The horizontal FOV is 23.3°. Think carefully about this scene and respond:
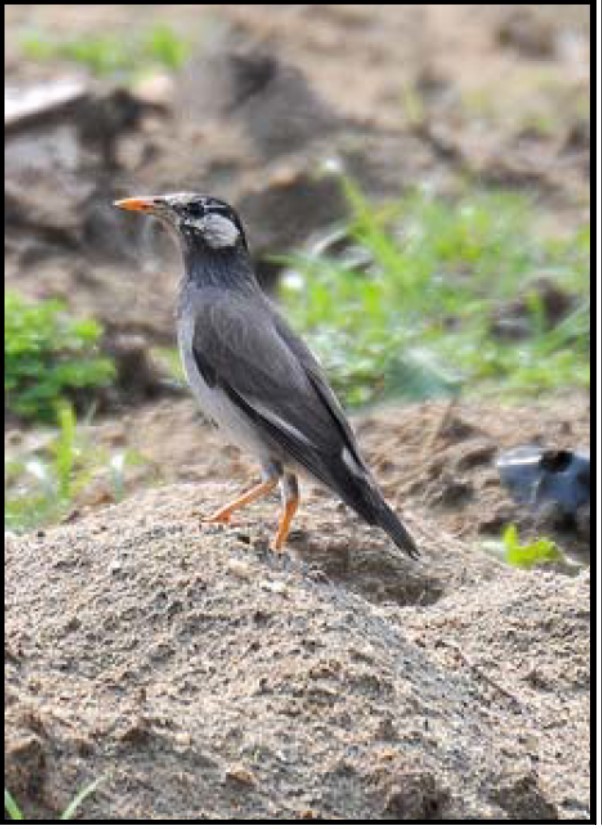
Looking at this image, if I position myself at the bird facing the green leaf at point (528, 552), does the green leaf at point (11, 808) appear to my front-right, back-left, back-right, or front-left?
back-right

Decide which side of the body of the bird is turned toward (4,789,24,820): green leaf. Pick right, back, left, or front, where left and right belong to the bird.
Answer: left

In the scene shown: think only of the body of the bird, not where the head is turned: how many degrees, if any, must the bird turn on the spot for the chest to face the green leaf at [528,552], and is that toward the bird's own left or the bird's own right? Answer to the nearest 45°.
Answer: approximately 180°

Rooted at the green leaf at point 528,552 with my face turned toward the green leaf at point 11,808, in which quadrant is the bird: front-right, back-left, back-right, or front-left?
front-right

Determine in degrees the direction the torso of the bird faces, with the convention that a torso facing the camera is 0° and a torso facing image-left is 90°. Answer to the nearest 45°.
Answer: approximately 90°

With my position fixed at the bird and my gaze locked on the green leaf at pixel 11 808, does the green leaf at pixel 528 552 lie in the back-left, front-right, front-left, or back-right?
back-left
